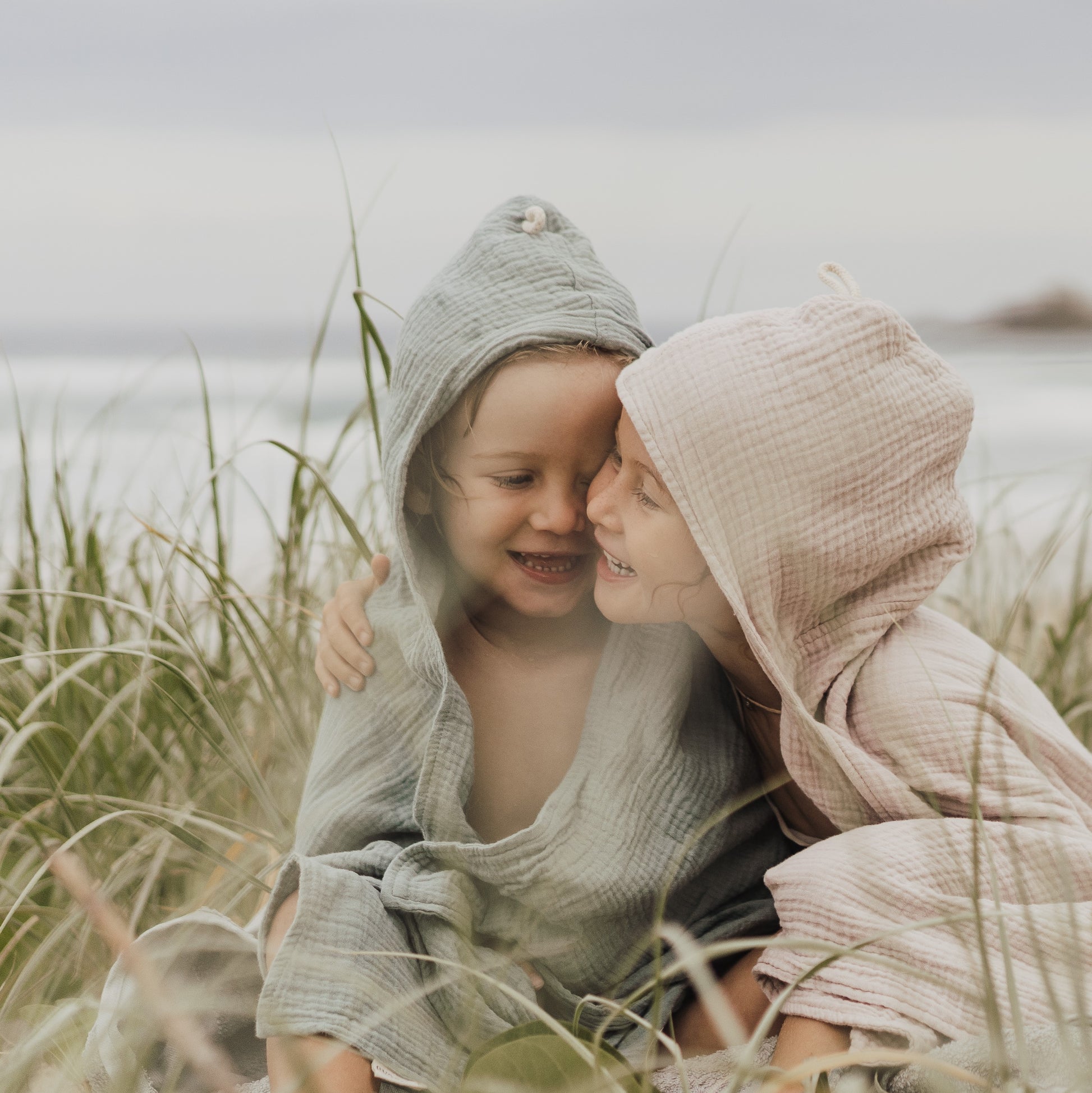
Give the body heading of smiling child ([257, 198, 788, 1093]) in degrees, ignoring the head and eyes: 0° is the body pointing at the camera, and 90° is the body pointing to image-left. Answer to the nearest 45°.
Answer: approximately 0°
